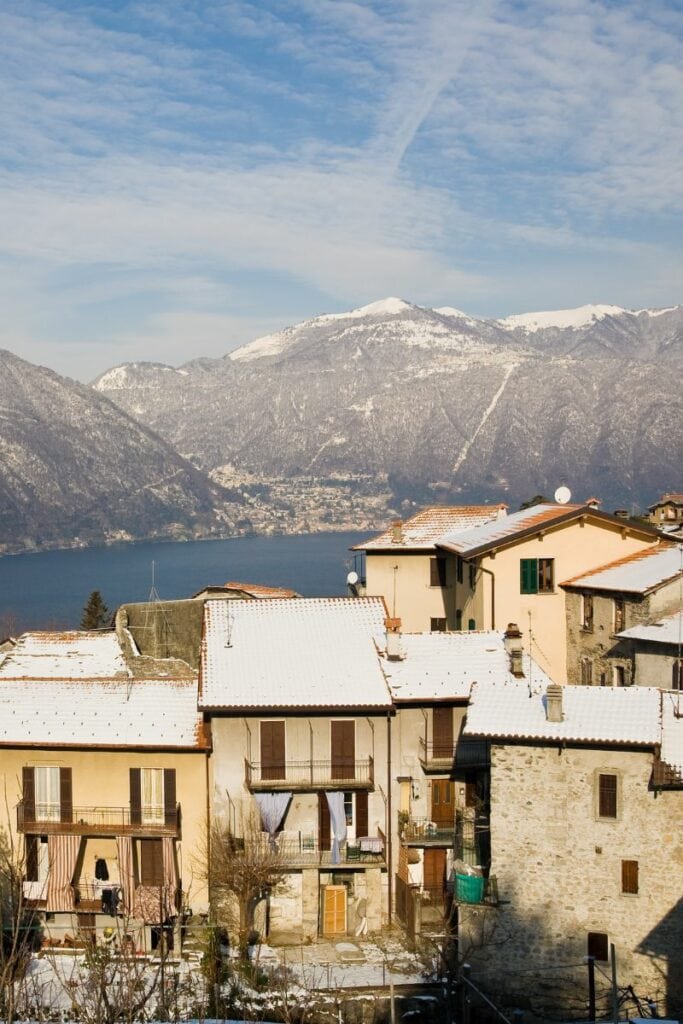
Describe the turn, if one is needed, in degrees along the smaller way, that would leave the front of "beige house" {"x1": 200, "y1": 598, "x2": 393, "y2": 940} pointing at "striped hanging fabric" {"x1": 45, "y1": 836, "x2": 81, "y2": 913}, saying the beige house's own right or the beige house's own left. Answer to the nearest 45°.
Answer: approximately 90° to the beige house's own right

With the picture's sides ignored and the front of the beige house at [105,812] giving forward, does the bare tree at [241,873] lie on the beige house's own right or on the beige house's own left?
on the beige house's own left

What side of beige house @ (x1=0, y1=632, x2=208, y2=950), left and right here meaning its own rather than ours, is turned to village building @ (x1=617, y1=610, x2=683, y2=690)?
left

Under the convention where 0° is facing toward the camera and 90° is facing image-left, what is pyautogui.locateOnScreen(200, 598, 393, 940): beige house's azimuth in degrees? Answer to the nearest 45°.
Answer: approximately 0°

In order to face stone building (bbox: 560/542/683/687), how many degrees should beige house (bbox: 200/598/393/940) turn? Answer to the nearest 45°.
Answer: approximately 135° to its left

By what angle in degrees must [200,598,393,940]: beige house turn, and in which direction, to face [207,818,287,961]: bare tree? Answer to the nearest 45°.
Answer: approximately 45° to its right

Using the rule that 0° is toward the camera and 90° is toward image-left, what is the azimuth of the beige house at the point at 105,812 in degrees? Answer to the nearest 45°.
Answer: approximately 0°

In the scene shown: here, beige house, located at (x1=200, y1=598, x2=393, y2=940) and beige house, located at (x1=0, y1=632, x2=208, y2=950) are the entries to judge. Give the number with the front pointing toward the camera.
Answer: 2

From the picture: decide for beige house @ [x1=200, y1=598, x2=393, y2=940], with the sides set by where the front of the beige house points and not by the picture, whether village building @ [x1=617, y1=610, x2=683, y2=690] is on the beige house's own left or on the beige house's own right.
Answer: on the beige house's own left

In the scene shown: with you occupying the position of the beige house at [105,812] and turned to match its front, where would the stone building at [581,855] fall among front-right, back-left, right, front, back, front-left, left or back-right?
front-left
